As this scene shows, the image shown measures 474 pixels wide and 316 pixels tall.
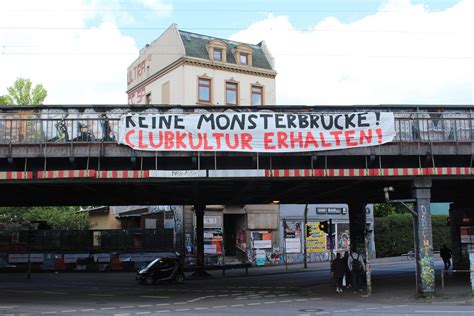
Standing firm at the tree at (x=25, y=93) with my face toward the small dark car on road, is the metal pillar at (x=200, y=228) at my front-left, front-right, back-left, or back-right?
front-left

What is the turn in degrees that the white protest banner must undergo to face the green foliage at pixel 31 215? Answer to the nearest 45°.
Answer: approximately 135° to its right

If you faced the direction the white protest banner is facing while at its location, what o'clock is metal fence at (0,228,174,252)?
The metal fence is roughly at 5 o'clock from the white protest banner.

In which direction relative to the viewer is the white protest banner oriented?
toward the camera

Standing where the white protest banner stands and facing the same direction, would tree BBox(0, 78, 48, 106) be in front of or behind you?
behind

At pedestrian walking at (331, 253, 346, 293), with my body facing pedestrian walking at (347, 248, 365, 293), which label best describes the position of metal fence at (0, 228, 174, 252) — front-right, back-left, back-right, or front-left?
back-left

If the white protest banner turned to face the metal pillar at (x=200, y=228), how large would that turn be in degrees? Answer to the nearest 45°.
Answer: approximately 180°

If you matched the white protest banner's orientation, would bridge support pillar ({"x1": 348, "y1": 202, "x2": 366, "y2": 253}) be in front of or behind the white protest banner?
behind
